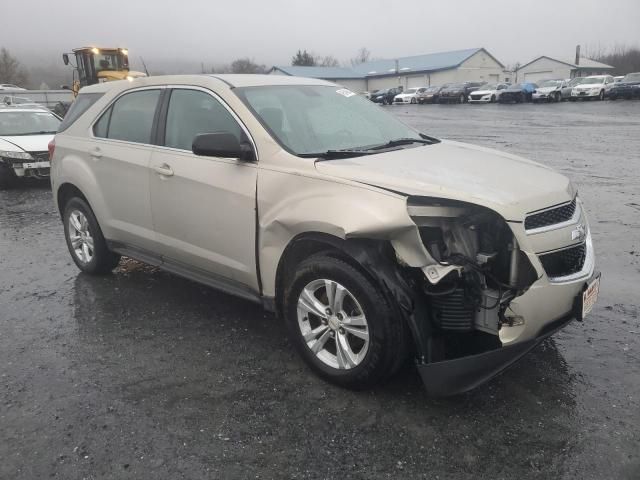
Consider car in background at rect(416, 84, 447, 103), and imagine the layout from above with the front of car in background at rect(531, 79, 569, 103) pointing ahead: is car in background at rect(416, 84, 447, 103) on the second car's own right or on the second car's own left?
on the second car's own right

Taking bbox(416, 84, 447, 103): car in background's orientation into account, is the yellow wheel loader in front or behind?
in front

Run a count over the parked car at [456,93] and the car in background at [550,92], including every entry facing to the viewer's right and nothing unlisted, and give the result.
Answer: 0

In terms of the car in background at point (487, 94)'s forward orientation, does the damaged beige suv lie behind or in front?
in front

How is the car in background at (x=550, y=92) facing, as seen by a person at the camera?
facing the viewer and to the left of the viewer

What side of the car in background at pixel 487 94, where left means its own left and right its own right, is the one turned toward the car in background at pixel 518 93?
left

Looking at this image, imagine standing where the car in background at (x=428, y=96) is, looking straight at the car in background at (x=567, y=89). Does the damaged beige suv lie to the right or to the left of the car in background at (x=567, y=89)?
right

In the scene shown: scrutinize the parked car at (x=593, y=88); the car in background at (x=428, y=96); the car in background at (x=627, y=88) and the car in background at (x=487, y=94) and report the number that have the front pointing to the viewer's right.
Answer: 0

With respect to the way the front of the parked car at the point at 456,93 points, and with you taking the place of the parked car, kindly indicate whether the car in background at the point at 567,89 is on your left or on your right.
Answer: on your left

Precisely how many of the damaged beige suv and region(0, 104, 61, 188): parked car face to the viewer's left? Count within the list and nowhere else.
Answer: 0

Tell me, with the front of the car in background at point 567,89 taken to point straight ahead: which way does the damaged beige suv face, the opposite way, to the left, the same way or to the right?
to the left

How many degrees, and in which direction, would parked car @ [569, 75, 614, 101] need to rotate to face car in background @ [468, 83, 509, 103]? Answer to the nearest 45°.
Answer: approximately 45° to its right

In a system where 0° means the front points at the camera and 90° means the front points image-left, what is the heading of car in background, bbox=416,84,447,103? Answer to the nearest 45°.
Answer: approximately 45°

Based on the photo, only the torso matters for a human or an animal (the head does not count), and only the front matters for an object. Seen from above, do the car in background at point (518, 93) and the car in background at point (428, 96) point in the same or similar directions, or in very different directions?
same or similar directions

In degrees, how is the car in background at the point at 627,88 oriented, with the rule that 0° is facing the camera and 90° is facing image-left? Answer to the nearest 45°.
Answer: approximately 45°

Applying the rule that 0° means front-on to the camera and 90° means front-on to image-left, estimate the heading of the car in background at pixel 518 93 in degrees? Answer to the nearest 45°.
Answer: approximately 45°

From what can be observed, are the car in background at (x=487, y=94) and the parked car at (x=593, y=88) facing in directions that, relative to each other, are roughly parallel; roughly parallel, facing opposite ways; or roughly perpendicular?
roughly parallel
